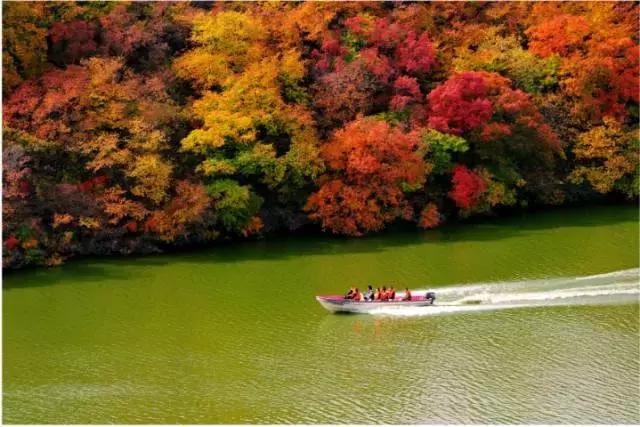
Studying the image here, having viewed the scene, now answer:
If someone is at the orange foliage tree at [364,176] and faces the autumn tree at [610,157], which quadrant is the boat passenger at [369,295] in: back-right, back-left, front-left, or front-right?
back-right

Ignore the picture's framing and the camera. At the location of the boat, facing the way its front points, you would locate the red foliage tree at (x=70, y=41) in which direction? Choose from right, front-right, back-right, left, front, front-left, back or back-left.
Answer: front-right

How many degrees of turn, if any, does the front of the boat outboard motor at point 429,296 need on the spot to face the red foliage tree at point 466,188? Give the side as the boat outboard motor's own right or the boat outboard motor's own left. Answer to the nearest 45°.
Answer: approximately 90° to the boat outboard motor's own right

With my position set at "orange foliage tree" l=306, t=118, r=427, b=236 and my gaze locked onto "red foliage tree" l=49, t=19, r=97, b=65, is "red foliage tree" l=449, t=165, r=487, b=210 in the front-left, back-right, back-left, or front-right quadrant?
back-right

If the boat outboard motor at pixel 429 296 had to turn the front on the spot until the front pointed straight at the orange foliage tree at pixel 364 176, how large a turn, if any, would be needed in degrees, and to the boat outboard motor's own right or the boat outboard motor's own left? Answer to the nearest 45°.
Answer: approximately 90° to the boat outboard motor's own right

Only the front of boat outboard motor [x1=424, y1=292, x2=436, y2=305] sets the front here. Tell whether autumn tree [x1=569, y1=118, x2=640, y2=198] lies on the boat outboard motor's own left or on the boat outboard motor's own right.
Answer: on the boat outboard motor's own right

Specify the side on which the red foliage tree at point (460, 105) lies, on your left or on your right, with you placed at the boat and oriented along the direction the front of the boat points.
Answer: on your right

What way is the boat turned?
to the viewer's left
